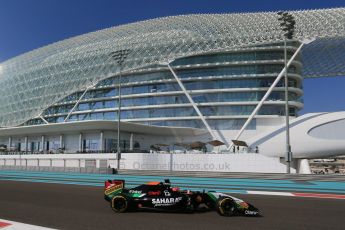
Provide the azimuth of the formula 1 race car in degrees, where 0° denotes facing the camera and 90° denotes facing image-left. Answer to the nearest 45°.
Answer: approximately 270°

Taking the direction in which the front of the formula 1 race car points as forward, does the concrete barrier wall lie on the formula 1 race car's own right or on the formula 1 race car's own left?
on the formula 1 race car's own left
